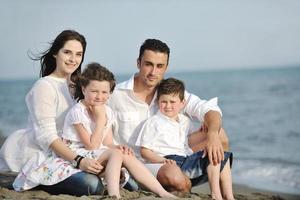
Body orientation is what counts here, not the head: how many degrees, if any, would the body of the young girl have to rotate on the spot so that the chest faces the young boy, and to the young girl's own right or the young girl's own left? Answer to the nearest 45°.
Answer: approximately 45° to the young girl's own left

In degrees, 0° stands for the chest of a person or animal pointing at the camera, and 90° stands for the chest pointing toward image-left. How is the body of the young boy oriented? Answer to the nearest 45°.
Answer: approximately 315°

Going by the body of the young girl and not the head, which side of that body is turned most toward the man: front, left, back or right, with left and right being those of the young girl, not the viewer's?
left

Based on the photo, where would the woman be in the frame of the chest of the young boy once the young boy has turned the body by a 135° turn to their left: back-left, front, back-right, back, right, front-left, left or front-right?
left

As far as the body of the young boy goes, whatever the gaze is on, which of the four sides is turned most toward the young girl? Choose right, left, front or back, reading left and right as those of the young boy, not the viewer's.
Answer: right

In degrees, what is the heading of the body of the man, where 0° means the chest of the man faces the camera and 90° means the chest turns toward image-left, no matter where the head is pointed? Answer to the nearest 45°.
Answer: approximately 315°
